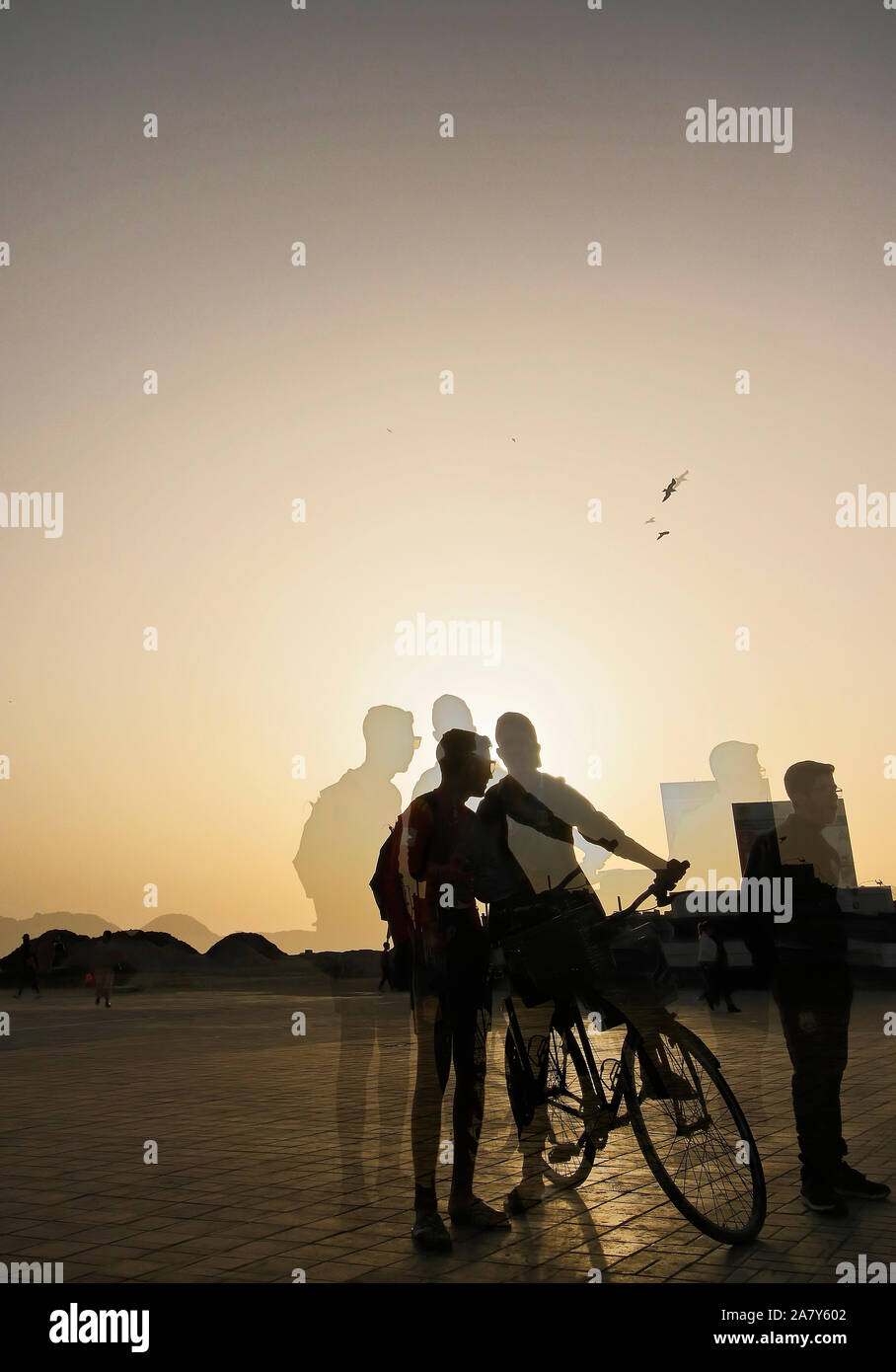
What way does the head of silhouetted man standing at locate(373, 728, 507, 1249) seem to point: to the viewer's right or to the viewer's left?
to the viewer's right

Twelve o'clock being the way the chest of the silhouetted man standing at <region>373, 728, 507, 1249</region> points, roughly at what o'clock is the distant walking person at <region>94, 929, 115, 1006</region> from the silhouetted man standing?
The distant walking person is roughly at 7 o'clock from the silhouetted man standing.

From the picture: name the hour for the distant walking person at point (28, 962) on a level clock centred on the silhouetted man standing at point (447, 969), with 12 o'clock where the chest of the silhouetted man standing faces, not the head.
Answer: The distant walking person is roughly at 7 o'clock from the silhouetted man standing.

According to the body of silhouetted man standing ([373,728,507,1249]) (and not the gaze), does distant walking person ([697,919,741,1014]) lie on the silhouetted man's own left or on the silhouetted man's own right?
on the silhouetted man's own left

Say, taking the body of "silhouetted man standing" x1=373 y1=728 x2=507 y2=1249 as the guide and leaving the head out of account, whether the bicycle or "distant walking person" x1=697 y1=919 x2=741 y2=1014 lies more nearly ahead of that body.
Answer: the bicycle

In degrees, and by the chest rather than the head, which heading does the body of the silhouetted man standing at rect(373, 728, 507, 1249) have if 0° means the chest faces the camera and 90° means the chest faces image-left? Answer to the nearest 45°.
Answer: approximately 315°
